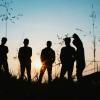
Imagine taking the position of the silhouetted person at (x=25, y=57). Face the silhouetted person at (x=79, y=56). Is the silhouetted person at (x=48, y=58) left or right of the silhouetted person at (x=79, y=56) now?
left

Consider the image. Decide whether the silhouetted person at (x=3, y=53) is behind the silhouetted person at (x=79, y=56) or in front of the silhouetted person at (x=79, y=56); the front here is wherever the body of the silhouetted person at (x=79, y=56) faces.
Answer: in front

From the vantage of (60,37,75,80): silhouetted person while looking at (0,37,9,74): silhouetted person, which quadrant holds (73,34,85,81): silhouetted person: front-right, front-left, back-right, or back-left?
back-left

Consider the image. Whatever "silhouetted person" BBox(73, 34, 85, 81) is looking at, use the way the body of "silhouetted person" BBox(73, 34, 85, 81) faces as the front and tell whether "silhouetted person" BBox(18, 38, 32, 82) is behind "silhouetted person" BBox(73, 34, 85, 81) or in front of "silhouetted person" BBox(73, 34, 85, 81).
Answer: in front

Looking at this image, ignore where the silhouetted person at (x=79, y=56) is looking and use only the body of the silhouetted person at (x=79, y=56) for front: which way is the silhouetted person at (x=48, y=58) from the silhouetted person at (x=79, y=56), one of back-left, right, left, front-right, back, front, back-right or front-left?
front-right

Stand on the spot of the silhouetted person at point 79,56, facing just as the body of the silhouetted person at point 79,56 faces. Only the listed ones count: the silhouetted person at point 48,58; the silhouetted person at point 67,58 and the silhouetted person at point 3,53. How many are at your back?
0

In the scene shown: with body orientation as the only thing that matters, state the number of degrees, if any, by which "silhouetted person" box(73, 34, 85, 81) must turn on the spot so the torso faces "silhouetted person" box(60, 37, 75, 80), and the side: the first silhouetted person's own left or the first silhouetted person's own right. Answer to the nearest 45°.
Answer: approximately 45° to the first silhouetted person's own right

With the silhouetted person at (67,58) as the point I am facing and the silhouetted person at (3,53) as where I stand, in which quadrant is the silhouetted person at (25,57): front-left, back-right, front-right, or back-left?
front-left

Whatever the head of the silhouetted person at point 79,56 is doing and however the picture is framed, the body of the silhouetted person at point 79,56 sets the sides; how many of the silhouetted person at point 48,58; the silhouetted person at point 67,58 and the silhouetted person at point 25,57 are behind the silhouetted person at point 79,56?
0

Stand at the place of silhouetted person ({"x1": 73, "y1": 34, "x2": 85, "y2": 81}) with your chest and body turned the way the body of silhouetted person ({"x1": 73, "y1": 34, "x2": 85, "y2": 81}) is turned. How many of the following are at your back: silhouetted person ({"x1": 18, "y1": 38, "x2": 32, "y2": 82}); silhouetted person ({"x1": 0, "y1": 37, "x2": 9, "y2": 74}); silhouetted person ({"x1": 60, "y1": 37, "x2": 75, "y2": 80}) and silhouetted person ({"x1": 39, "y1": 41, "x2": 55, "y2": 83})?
0

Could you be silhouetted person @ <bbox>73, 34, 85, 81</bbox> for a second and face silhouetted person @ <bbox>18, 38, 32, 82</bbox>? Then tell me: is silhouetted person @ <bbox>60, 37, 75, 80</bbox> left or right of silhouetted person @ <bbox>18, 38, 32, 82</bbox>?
right
